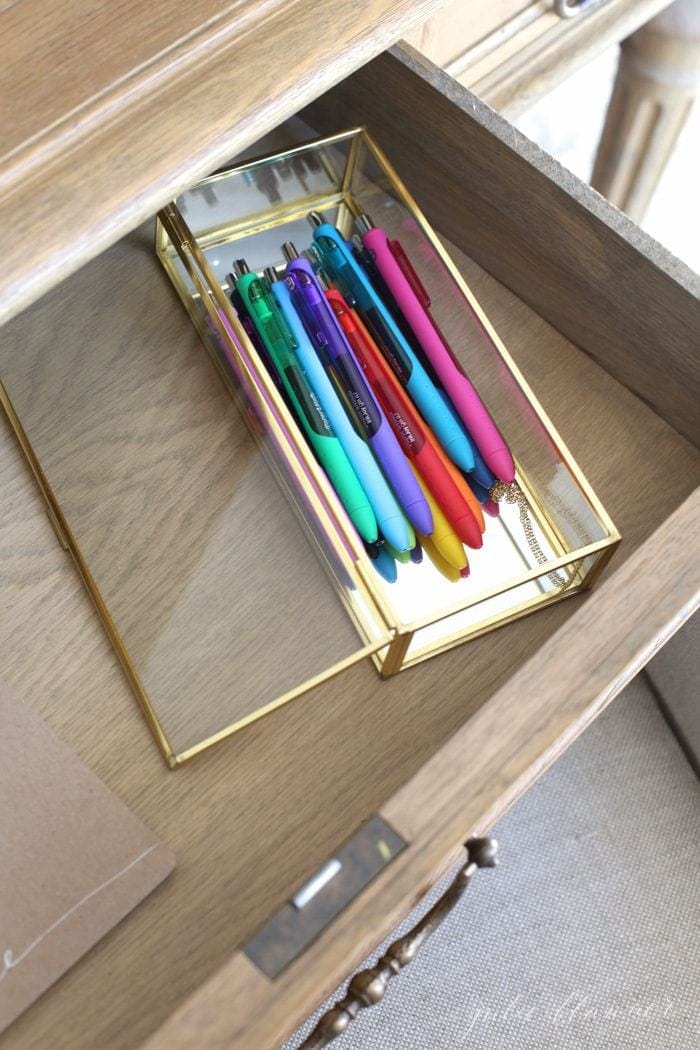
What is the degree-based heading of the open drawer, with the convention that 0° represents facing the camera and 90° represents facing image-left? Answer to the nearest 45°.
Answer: approximately 315°
